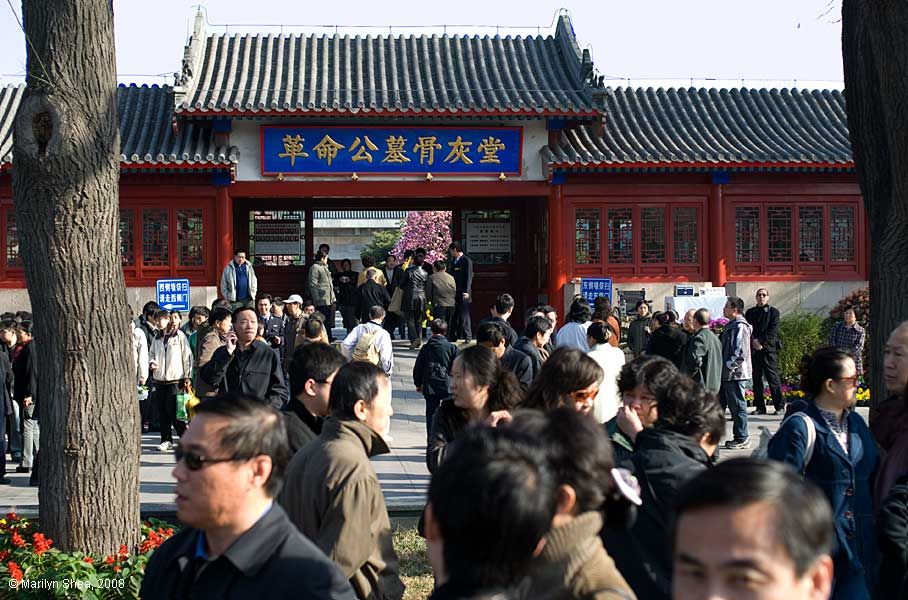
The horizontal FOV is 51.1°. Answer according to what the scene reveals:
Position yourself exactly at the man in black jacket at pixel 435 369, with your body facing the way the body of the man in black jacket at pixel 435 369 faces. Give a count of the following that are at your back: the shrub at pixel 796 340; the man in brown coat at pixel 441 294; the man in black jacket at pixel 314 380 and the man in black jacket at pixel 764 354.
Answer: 1

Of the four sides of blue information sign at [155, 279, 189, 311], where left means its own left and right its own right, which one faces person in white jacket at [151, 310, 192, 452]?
front

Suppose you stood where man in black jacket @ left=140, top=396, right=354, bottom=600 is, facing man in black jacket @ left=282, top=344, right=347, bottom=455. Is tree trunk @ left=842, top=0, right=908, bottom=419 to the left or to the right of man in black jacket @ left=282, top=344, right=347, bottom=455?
right

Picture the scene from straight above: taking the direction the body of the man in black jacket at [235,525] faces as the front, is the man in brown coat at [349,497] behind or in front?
behind

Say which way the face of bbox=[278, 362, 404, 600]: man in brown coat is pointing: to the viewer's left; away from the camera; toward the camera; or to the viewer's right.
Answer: to the viewer's right

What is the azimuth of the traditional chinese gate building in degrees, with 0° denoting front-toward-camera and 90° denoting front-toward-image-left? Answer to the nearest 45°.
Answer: approximately 0°

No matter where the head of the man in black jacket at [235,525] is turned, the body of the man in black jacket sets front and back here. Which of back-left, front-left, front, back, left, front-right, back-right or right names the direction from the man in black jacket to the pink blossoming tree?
back-right

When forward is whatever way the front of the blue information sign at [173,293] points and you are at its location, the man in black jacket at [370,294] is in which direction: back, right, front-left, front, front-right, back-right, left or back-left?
left
